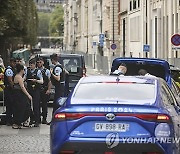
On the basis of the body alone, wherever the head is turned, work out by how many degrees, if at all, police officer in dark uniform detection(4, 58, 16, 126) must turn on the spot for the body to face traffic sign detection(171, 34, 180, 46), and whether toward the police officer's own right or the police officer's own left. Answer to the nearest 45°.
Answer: approximately 45° to the police officer's own left

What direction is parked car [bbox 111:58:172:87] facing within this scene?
away from the camera

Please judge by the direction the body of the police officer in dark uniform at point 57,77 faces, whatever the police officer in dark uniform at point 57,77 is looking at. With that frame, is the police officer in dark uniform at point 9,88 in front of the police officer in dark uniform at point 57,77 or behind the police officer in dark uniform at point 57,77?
in front

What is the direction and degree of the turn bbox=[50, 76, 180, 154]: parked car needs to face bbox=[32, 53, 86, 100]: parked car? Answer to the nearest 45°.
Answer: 0° — it already faces it

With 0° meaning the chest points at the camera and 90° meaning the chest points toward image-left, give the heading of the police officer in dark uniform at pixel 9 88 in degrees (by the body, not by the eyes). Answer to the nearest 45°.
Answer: approximately 270°

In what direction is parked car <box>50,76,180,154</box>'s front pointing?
away from the camera

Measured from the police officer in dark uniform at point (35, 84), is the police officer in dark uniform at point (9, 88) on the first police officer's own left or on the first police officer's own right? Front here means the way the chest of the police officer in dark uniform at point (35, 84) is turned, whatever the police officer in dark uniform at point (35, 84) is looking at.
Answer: on the first police officer's own right

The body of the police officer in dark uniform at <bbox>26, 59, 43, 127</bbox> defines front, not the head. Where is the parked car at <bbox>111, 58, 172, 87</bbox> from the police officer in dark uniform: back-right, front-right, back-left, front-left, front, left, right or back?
back-left

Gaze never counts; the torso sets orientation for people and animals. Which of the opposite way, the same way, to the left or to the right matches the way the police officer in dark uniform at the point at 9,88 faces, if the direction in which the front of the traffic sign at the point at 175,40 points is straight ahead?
to the left

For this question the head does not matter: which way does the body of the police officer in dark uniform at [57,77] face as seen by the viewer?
to the viewer's left
